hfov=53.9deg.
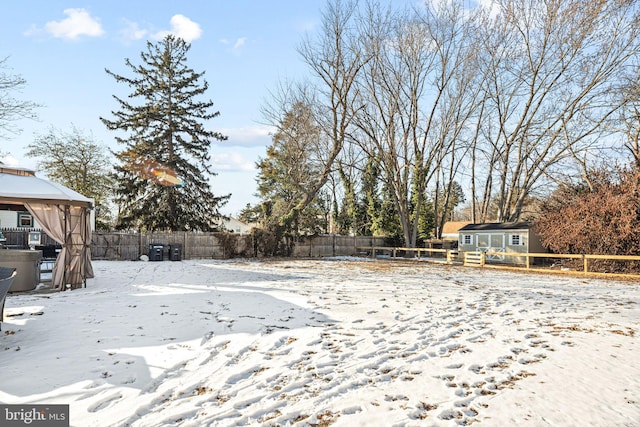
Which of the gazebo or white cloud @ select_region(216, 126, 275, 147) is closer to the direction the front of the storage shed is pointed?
the gazebo

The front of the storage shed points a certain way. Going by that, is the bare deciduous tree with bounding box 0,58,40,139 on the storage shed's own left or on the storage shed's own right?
on the storage shed's own right

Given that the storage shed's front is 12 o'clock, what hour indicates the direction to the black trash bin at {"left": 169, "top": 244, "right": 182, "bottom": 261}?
The black trash bin is roughly at 2 o'clock from the storage shed.

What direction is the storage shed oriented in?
toward the camera
